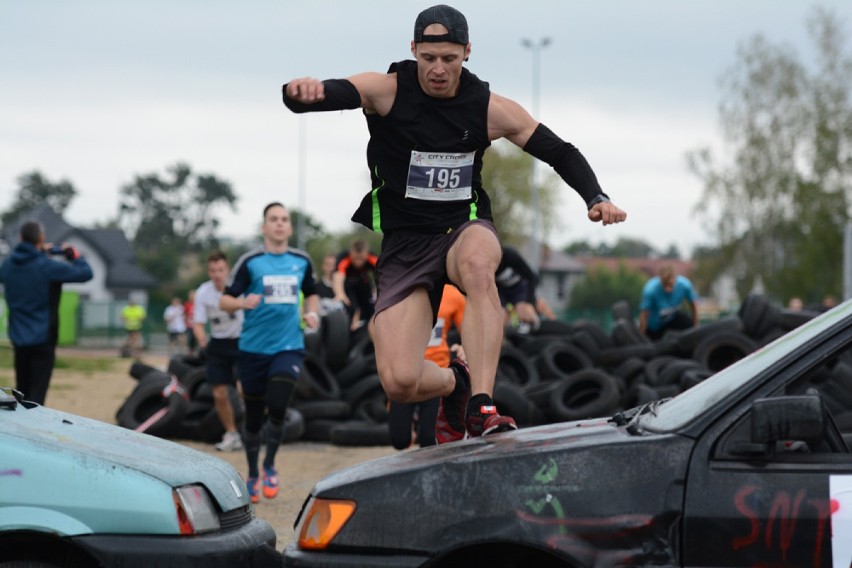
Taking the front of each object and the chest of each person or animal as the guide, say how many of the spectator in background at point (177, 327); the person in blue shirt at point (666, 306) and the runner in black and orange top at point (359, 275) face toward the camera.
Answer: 3

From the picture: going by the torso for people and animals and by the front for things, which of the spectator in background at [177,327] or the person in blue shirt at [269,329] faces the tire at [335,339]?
the spectator in background

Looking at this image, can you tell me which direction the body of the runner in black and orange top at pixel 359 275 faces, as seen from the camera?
toward the camera

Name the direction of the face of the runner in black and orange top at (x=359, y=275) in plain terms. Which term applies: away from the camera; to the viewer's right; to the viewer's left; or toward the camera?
toward the camera

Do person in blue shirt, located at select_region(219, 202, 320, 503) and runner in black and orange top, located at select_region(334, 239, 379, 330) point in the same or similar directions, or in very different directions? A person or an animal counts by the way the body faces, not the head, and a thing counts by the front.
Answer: same or similar directions

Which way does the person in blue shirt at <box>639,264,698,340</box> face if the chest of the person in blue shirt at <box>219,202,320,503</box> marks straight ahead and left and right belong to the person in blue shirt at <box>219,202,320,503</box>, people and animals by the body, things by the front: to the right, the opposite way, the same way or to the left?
the same way

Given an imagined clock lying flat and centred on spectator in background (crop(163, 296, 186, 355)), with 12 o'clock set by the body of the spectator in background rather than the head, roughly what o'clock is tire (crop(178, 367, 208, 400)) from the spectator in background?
The tire is roughly at 12 o'clock from the spectator in background.

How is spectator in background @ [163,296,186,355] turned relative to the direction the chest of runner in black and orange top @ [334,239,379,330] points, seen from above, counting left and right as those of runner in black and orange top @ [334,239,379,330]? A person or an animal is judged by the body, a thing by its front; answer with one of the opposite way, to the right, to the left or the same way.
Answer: the same way

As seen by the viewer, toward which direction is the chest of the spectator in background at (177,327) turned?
toward the camera

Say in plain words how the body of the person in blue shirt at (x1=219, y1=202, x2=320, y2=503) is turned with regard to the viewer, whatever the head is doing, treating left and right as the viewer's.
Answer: facing the viewer

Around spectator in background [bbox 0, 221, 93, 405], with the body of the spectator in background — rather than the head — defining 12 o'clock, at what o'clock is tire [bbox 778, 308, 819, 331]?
The tire is roughly at 1 o'clock from the spectator in background.

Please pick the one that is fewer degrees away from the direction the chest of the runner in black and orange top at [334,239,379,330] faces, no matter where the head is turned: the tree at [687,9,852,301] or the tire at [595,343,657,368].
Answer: the tire

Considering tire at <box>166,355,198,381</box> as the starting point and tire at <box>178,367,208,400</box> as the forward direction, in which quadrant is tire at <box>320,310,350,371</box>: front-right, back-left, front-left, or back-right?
front-left

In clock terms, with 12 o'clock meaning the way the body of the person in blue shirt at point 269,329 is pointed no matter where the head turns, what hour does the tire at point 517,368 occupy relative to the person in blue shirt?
The tire is roughly at 7 o'clock from the person in blue shirt.

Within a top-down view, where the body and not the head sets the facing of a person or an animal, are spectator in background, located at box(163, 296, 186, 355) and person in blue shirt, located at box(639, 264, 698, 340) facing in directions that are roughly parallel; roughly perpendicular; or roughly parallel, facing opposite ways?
roughly parallel
